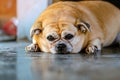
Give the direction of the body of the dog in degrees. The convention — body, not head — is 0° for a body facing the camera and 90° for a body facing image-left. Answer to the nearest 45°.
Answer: approximately 45°
